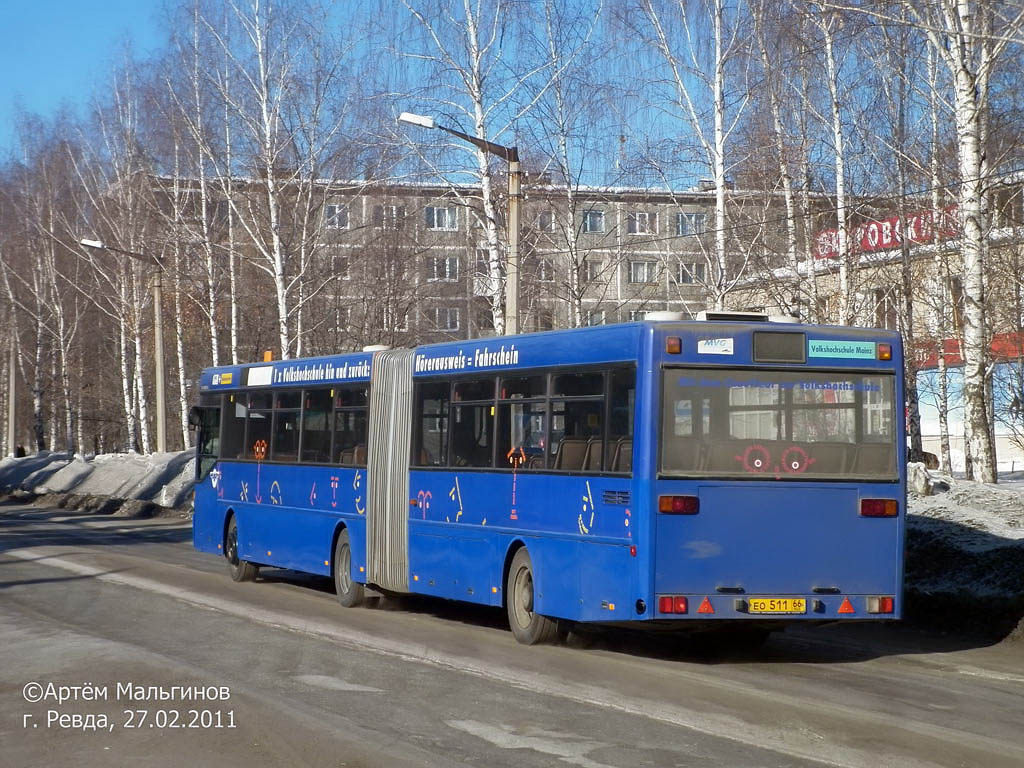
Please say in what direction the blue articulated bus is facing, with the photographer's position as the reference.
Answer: facing away from the viewer and to the left of the viewer

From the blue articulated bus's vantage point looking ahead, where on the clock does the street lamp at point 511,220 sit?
The street lamp is roughly at 1 o'clock from the blue articulated bus.

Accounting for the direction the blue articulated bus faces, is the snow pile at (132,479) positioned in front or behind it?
in front

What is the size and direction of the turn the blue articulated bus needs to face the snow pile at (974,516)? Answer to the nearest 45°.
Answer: approximately 90° to its right

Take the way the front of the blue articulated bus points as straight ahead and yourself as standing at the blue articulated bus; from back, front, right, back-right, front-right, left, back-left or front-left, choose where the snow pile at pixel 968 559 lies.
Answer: right
